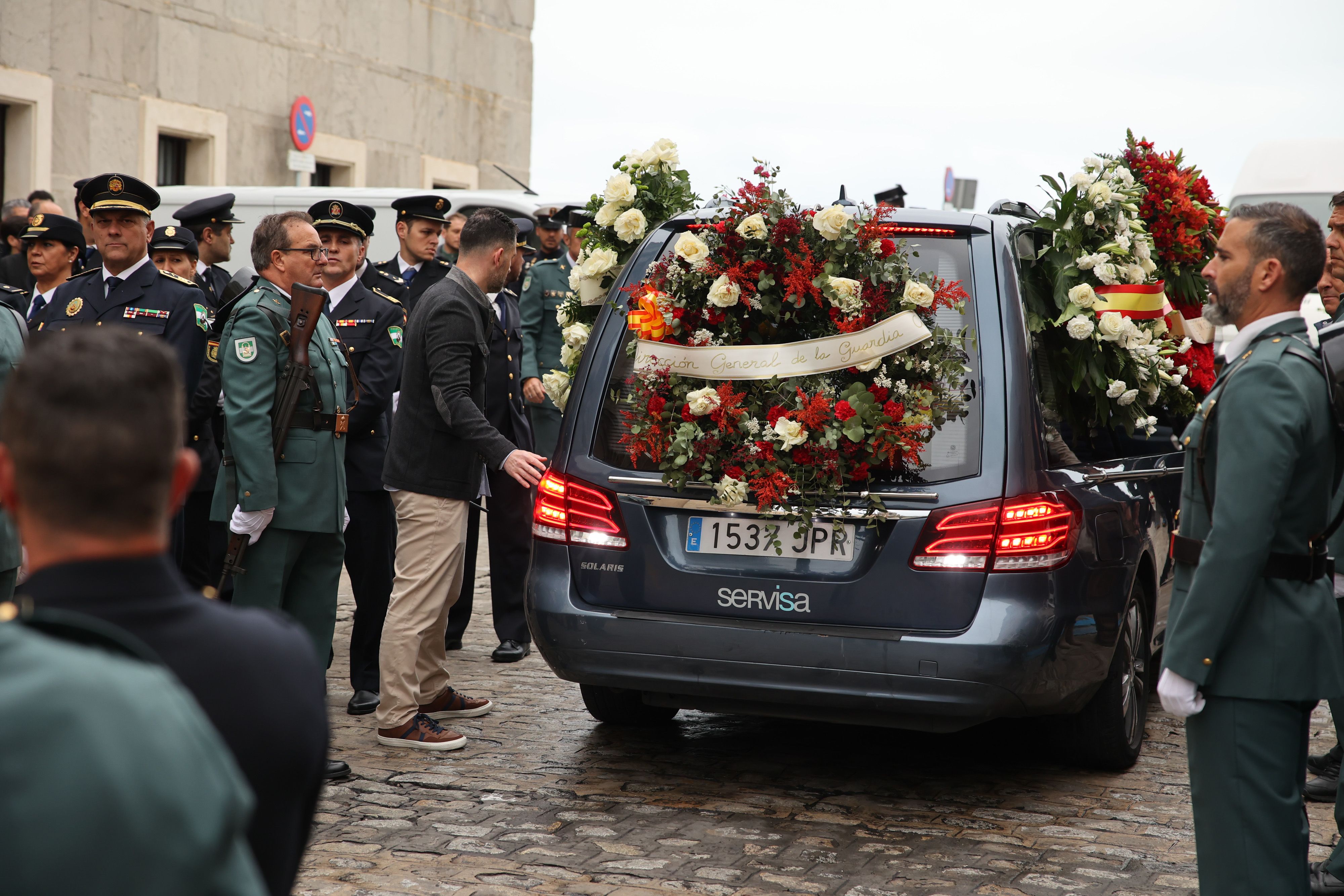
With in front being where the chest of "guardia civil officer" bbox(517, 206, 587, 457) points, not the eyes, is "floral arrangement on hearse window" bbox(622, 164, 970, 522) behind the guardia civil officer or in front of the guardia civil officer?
in front

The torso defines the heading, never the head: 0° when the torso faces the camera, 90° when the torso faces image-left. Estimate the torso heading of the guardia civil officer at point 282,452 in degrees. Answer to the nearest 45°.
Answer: approximately 270°

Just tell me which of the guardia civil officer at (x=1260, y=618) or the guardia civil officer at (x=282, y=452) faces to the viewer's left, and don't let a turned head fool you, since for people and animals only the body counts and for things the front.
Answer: the guardia civil officer at (x=1260, y=618)

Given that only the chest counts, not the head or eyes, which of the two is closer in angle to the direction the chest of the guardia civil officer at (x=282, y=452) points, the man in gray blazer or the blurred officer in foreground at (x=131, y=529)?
the man in gray blazer

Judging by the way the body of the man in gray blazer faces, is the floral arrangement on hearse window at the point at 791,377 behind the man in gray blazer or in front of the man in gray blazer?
in front

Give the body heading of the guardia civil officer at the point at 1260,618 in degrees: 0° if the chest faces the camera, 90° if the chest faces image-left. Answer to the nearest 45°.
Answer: approximately 90°

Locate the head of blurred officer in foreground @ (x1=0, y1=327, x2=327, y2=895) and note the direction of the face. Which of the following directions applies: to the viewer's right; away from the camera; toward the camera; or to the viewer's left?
away from the camera

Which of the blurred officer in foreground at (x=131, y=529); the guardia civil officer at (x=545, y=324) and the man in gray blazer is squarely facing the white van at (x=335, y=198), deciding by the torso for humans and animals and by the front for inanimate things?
the blurred officer in foreground

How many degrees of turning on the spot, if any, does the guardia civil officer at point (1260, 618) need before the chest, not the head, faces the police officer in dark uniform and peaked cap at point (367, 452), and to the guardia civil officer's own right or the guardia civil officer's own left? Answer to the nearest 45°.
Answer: approximately 45° to the guardia civil officer's own right

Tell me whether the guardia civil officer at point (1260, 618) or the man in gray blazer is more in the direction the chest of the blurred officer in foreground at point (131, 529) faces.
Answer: the man in gray blazer

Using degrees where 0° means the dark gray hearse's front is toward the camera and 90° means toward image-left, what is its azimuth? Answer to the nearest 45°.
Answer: approximately 225°

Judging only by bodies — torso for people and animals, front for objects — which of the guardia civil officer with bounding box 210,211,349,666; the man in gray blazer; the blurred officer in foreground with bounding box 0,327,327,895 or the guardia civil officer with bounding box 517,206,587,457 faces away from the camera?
the blurred officer in foreground

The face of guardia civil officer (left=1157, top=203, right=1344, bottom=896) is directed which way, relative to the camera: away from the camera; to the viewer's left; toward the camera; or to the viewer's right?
to the viewer's left

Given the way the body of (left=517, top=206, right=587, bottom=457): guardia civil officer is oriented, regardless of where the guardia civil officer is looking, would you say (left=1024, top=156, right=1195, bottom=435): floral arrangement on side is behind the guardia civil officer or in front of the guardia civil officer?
in front

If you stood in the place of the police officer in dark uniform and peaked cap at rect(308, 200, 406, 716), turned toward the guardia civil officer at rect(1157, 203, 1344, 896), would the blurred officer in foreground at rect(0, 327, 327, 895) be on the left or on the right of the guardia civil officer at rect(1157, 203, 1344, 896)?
right
